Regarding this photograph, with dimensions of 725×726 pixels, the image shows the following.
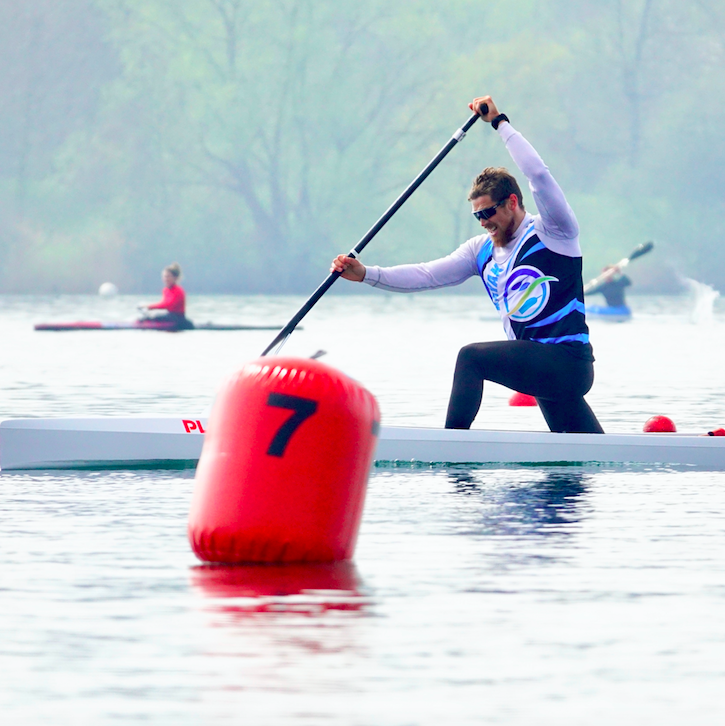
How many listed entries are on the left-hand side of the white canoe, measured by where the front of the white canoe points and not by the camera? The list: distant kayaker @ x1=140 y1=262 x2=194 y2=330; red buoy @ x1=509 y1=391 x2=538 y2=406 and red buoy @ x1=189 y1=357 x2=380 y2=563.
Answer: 1

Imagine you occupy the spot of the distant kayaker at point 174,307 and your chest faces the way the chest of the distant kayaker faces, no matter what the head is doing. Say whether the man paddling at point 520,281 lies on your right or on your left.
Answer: on your left

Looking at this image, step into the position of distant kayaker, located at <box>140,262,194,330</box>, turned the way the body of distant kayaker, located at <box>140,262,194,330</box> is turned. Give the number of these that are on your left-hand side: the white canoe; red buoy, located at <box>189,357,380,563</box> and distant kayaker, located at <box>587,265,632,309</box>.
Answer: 2

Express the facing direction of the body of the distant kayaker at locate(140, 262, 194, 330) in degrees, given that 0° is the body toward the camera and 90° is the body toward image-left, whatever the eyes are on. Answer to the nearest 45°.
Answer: approximately 90°

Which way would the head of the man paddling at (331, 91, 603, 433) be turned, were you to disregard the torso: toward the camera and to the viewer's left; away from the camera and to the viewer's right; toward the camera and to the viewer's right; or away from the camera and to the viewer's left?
toward the camera and to the viewer's left

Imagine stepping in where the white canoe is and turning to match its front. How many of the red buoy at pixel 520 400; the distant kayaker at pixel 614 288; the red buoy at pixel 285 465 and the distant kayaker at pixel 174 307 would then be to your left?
1

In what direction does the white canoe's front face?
to the viewer's left

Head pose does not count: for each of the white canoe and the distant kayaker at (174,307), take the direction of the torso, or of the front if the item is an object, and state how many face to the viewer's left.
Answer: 2

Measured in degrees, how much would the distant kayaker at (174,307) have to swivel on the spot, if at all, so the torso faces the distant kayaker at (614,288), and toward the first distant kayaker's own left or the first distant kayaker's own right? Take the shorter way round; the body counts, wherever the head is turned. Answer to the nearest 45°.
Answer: approximately 135° to the first distant kayaker's own right

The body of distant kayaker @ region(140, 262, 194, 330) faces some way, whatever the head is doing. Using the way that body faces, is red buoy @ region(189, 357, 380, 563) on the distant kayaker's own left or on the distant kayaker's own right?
on the distant kayaker's own left

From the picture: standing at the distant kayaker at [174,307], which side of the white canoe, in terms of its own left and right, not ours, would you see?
right
